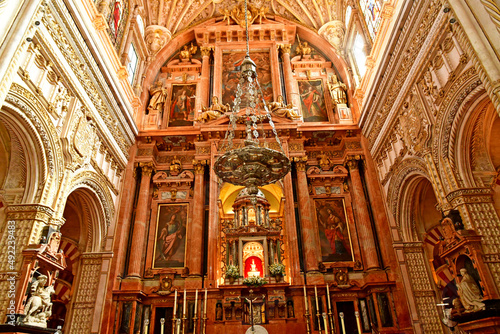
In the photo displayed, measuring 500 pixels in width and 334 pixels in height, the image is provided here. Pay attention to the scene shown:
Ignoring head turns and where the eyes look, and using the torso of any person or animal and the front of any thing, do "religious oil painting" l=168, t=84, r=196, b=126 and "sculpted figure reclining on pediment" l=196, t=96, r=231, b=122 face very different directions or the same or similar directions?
same or similar directions

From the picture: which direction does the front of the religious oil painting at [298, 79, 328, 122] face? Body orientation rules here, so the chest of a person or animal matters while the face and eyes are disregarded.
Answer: toward the camera

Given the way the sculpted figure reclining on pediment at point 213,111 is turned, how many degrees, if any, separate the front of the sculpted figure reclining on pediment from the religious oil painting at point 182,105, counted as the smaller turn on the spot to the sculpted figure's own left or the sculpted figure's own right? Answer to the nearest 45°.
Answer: approximately 135° to the sculpted figure's own right

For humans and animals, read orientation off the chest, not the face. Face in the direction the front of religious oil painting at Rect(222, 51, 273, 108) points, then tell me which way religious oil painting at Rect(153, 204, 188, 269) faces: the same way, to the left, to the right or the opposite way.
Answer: the same way

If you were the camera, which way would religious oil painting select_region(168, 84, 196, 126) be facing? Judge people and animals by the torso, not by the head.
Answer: facing the viewer

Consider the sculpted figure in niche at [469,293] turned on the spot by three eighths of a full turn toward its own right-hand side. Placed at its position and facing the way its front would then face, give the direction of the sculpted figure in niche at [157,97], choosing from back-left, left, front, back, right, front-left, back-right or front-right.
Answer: left

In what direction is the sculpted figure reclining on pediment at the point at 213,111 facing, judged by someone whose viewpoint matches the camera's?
facing the viewer

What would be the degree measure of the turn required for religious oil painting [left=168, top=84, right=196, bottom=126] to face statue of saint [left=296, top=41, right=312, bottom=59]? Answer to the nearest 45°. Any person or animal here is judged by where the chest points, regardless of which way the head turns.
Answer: approximately 90° to its left

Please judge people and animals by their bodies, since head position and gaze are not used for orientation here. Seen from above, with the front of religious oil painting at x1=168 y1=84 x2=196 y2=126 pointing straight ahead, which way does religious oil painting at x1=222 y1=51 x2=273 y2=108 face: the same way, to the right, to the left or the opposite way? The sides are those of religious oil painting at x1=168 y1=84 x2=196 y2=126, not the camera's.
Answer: the same way

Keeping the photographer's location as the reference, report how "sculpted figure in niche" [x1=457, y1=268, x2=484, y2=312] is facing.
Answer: facing the viewer and to the left of the viewer

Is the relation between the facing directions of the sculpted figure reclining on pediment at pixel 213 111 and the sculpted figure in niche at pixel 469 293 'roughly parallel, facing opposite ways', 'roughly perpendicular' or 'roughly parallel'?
roughly perpendicular

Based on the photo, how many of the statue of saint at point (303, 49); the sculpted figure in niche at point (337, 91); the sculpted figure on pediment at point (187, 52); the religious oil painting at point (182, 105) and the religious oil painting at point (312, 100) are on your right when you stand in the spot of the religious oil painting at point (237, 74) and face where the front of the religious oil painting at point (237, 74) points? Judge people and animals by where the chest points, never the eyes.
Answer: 2

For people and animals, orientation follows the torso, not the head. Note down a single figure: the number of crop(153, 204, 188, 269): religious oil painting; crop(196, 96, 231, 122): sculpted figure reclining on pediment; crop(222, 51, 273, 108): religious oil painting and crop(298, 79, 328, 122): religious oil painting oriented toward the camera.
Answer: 4

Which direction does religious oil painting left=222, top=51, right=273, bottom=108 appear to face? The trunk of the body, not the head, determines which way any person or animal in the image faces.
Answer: toward the camera

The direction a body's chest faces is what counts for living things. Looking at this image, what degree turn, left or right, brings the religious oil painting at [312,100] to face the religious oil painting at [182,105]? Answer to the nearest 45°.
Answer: approximately 90° to its right

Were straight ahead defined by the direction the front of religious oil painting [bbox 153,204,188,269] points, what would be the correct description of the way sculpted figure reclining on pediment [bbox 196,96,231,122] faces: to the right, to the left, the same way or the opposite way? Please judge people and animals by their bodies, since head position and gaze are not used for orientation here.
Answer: the same way
